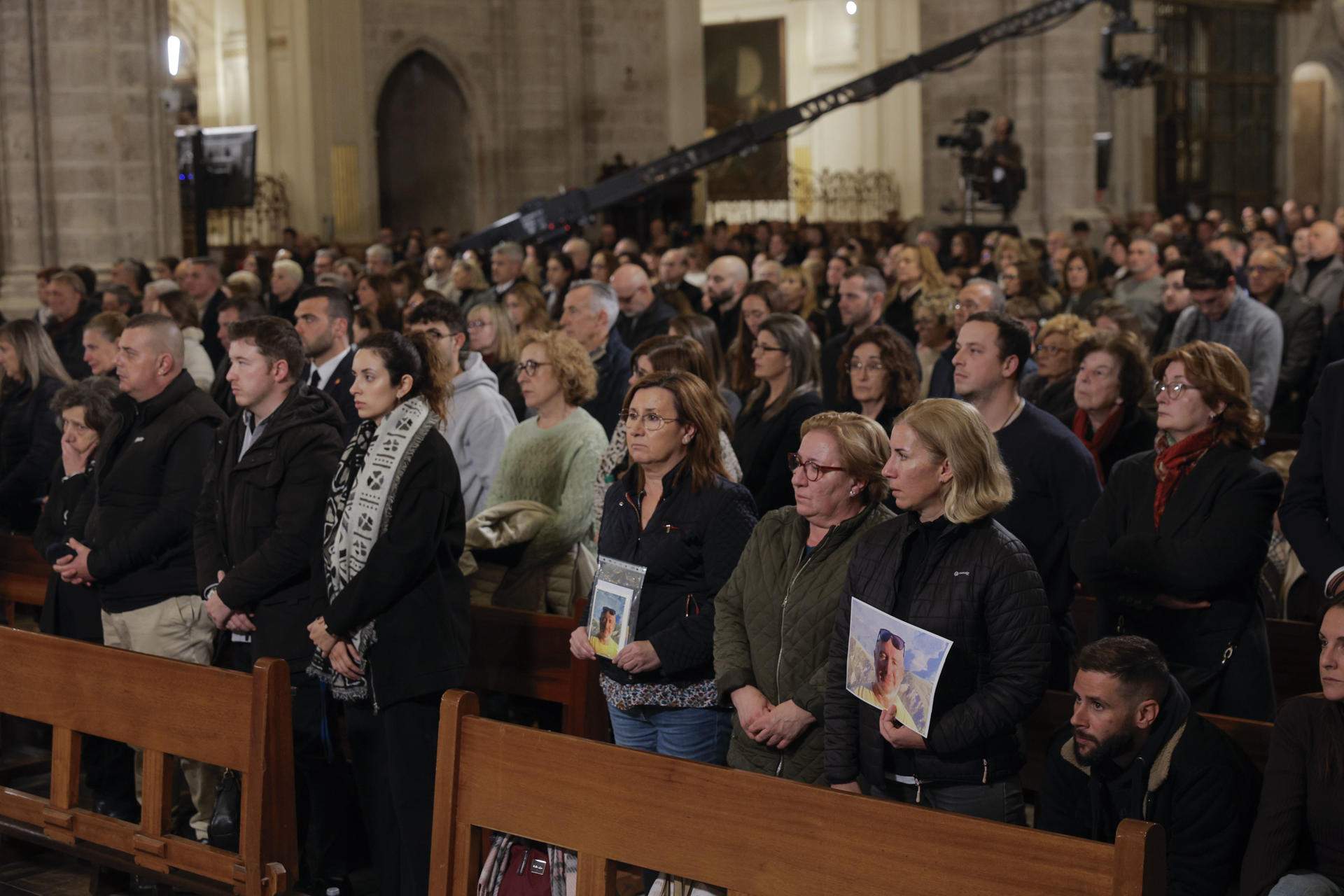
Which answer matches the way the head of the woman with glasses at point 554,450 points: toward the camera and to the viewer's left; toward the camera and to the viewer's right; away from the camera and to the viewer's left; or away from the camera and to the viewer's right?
toward the camera and to the viewer's left

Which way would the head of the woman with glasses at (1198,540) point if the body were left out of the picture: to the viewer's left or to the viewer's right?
to the viewer's left

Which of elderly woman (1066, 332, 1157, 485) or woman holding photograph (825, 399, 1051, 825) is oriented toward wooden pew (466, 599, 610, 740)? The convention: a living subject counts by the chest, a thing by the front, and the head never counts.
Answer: the elderly woman

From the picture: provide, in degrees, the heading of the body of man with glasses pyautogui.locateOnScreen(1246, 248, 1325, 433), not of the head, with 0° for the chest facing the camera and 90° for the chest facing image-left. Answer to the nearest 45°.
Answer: approximately 45°

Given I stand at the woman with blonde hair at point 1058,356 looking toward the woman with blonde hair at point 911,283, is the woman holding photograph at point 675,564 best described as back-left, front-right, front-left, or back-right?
back-left

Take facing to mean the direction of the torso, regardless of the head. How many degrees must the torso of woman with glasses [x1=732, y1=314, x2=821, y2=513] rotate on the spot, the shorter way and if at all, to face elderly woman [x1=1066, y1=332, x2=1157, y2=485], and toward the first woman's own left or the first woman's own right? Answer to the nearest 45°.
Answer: approximately 135° to the first woman's own left

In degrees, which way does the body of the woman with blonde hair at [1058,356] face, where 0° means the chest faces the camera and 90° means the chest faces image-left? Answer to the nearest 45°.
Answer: approximately 45°

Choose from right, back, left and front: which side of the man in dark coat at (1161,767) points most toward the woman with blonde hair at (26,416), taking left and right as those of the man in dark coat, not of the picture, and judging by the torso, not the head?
right

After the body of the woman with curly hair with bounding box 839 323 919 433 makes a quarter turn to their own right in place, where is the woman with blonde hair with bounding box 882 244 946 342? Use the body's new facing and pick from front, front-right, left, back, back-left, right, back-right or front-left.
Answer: front-right
